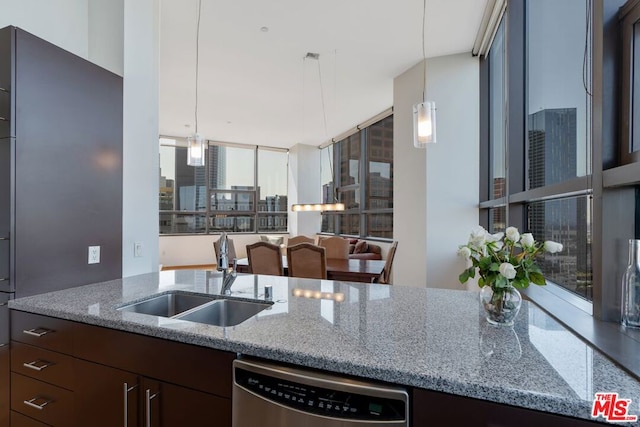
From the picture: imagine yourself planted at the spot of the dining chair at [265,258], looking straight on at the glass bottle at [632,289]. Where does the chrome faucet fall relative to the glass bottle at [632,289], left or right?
right

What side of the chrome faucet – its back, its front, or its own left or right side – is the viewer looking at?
front

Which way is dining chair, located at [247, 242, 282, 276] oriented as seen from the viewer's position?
away from the camera

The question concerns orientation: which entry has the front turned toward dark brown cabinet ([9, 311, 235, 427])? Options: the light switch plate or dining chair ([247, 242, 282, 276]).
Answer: the light switch plate

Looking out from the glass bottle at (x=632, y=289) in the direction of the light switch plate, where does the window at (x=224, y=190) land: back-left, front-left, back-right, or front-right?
front-right

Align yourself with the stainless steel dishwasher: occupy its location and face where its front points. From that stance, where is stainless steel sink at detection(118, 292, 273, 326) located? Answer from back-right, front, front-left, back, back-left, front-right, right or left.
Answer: right

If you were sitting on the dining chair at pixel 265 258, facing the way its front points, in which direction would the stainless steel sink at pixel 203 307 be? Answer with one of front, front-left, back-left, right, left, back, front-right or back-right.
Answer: back

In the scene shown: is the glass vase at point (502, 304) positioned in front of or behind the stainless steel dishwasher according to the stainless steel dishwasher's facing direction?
behind

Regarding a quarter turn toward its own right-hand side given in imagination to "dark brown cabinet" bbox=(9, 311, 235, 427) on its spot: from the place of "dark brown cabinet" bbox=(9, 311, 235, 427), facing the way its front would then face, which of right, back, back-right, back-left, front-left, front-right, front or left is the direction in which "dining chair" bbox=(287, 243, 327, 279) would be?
right

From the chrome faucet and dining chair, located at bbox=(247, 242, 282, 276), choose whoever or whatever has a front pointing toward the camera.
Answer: the chrome faucet

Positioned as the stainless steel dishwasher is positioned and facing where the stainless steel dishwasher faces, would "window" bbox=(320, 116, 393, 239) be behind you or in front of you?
behind

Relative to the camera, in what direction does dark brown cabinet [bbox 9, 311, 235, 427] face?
facing the viewer and to the left of the viewer

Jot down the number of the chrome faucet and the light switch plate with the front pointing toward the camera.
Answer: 2

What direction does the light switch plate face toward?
toward the camera

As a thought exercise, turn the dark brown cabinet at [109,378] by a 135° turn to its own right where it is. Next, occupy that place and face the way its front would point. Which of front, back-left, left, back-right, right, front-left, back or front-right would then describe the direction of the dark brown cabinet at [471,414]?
back-right

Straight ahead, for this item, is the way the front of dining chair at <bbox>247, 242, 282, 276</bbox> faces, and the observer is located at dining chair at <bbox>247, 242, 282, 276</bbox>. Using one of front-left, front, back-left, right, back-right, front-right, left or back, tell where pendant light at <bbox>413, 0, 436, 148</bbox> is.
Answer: back-right

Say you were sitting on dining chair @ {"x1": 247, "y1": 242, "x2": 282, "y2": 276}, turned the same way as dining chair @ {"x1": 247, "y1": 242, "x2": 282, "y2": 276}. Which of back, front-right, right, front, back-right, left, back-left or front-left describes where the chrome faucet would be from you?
back

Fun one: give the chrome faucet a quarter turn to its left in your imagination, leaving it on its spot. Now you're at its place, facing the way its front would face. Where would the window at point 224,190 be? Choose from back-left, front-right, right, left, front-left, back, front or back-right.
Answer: left

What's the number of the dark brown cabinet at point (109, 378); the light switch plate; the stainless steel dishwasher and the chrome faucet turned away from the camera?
0

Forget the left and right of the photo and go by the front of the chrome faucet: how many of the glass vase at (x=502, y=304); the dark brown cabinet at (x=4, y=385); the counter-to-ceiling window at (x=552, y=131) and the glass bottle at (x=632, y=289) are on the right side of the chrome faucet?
1

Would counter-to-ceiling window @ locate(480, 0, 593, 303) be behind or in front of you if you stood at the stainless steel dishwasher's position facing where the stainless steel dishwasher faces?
behind
